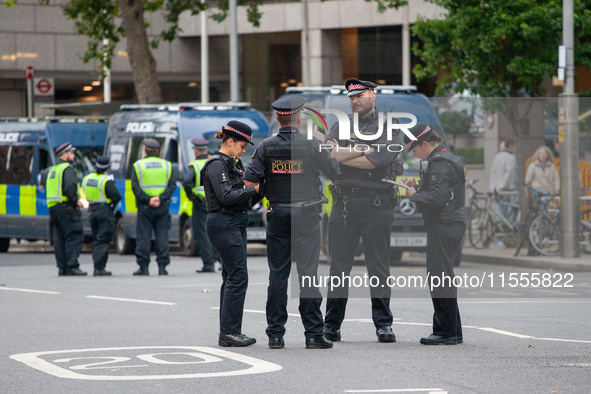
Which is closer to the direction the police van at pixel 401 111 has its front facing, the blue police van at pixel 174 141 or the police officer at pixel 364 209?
the police officer

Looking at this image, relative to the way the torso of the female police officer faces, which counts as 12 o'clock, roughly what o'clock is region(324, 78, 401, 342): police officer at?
The police officer is roughly at 12 o'clock from the female police officer.

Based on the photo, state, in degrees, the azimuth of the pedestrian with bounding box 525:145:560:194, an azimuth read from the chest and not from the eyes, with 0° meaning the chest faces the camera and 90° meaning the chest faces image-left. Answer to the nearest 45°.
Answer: approximately 0°

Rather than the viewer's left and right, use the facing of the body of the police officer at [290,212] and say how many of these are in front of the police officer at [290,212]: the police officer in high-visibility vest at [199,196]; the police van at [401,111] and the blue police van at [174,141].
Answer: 3

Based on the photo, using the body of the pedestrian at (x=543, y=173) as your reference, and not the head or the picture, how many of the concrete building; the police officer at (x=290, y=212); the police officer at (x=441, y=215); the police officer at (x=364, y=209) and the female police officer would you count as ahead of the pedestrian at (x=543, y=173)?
4

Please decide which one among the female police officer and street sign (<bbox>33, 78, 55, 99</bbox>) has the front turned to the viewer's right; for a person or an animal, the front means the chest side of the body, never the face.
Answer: the female police officer

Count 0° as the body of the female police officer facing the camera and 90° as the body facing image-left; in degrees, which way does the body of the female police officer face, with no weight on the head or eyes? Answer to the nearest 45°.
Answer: approximately 270°

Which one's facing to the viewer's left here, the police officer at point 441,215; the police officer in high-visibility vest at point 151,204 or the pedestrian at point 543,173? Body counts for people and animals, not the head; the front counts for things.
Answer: the police officer

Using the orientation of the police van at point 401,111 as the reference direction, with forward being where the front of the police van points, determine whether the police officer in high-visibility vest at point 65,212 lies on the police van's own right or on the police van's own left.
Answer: on the police van's own right

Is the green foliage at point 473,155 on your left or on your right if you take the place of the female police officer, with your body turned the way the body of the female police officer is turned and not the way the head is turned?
on your left
